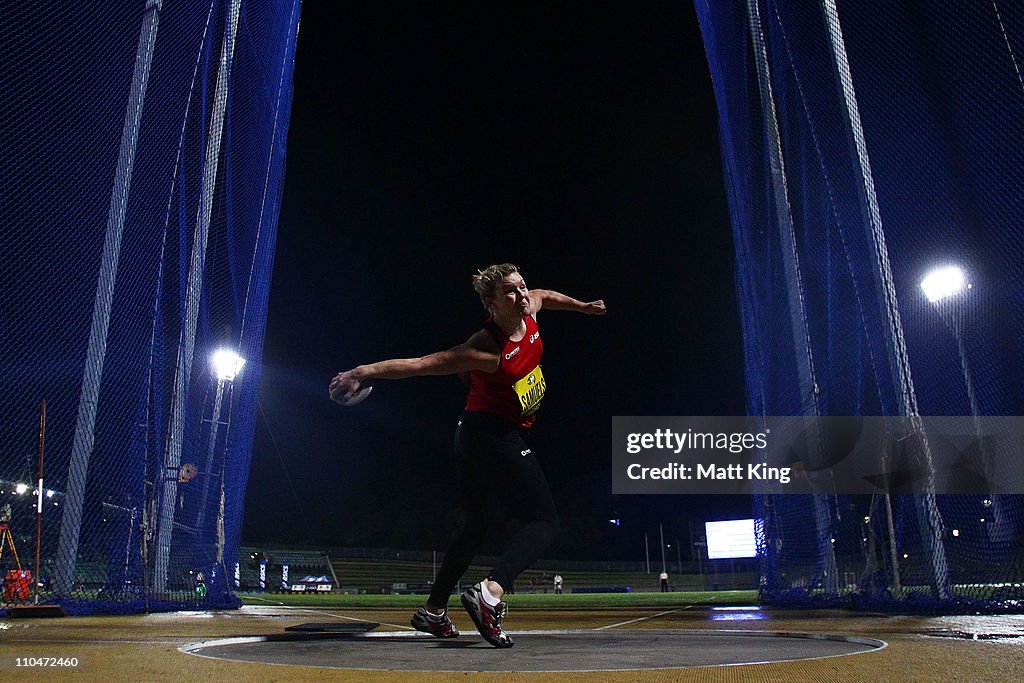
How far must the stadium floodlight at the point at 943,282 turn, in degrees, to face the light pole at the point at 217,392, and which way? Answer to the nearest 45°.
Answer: approximately 90° to its right

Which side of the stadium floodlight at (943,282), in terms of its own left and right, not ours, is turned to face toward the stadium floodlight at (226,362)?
right

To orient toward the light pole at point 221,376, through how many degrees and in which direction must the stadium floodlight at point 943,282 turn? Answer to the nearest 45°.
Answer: approximately 90° to its right

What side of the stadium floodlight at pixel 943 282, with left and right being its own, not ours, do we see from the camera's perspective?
front
